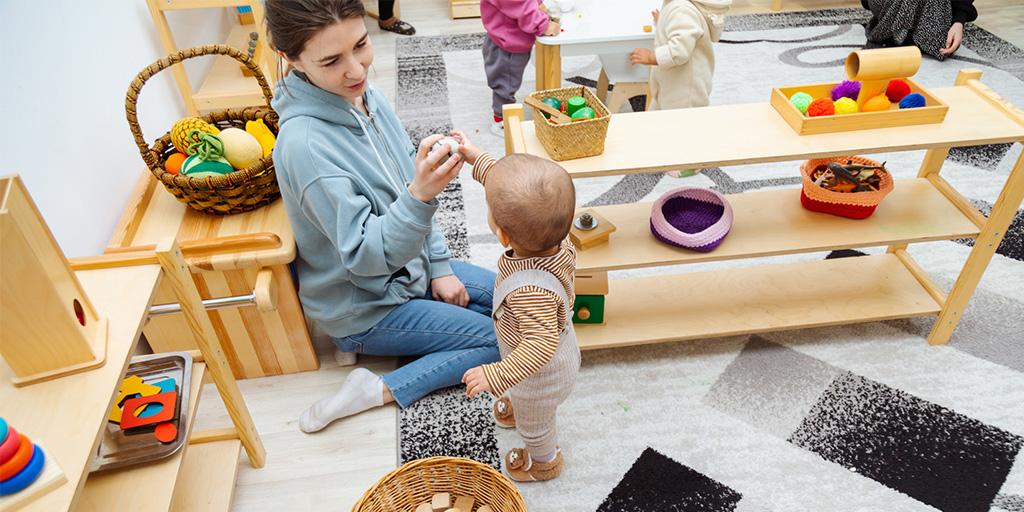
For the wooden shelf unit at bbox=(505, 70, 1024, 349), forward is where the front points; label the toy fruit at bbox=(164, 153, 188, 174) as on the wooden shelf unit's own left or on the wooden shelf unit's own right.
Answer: on the wooden shelf unit's own right

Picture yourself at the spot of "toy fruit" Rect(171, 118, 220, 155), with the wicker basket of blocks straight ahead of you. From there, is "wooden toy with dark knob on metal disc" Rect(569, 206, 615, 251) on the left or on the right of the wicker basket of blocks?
left

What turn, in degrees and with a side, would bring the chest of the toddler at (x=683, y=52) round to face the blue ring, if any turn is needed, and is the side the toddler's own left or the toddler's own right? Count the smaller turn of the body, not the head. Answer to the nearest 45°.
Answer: approximately 90° to the toddler's own left

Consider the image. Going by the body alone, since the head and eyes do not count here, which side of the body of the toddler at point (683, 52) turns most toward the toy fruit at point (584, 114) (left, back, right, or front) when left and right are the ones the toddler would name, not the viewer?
left

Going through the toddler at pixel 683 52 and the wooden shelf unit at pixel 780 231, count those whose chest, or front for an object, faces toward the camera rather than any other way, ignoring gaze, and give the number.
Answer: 1

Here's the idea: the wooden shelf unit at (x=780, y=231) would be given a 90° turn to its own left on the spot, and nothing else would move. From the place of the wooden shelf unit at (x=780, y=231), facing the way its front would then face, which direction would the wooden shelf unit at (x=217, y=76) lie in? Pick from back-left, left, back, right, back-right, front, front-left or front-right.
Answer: back

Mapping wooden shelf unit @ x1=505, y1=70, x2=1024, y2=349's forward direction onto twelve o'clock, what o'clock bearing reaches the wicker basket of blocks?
The wicker basket of blocks is roughly at 1 o'clock from the wooden shelf unit.

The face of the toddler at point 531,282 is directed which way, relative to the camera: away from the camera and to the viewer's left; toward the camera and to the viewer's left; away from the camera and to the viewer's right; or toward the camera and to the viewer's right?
away from the camera and to the viewer's left

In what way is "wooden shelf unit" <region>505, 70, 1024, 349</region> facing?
toward the camera

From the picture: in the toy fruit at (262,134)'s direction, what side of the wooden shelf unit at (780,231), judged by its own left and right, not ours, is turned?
right

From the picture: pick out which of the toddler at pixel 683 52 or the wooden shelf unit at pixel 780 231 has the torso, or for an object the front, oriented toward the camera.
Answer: the wooden shelf unit
